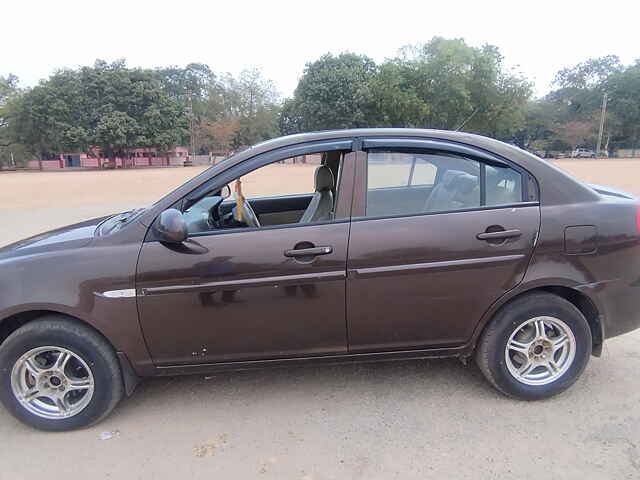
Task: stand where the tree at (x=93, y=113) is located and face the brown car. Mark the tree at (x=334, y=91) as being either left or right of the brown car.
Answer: left

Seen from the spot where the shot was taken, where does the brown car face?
facing to the left of the viewer

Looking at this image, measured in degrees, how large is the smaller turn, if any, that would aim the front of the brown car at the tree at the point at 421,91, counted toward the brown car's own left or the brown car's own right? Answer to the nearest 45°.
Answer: approximately 90° to the brown car's own right

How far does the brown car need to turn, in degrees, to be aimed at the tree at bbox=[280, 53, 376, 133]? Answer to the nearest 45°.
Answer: approximately 90° to its right

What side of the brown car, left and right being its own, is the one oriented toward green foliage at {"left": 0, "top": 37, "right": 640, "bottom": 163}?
right

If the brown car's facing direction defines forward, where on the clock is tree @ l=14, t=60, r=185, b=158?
The tree is roughly at 2 o'clock from the brown car.
